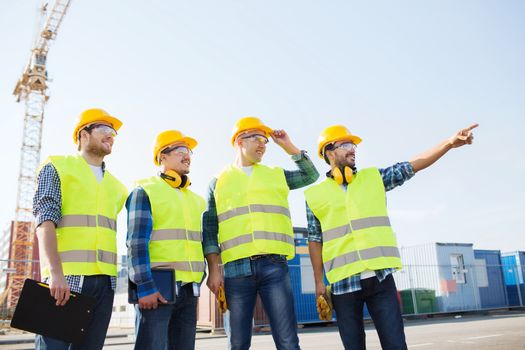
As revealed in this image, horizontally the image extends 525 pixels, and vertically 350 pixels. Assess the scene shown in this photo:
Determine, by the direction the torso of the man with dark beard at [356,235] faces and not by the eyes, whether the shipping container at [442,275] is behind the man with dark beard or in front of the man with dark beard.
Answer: behind

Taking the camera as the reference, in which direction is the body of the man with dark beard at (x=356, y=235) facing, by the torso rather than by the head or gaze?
toward the camera

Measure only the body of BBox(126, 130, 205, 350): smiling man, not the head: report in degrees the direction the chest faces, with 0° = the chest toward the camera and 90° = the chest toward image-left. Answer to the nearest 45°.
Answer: approximately 315°

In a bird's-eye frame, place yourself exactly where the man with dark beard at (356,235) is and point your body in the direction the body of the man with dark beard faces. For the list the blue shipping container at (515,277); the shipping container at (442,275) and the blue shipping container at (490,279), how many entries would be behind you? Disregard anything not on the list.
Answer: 3

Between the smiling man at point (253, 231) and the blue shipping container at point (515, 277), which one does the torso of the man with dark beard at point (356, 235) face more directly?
the smiling man

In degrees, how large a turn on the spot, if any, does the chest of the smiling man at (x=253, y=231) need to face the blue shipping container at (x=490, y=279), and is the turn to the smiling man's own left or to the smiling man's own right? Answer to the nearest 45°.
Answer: approximately 135° to the smiling man's own left

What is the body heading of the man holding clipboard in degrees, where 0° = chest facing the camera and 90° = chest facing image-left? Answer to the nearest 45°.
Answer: approximately 315°

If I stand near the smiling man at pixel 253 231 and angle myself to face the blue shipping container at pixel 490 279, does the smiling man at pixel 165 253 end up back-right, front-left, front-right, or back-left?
back-left

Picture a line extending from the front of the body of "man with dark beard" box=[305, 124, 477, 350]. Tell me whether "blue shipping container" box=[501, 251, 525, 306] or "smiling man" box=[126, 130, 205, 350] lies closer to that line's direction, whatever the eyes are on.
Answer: the smiling man

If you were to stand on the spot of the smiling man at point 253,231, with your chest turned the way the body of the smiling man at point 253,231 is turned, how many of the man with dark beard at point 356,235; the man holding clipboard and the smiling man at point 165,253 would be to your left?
1

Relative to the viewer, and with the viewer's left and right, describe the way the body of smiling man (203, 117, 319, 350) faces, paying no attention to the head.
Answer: facing the viewer

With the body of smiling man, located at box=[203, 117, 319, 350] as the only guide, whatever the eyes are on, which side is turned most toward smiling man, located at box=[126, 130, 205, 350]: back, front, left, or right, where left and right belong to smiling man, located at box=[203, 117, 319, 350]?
right

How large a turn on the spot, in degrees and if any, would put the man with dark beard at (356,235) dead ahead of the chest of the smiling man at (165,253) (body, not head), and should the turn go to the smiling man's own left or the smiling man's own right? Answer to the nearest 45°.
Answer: approximately 45° to the smiling man's own left

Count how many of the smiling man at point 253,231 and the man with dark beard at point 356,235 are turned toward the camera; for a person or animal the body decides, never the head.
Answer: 2
